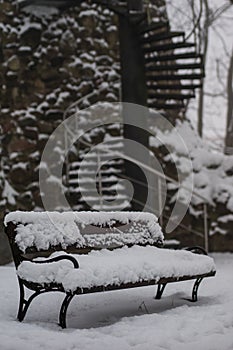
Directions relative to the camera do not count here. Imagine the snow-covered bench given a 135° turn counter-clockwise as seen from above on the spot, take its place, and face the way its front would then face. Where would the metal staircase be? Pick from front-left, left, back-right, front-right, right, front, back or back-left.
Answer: front

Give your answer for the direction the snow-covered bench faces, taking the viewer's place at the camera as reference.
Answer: facing the viewer and to the right of the viewer
